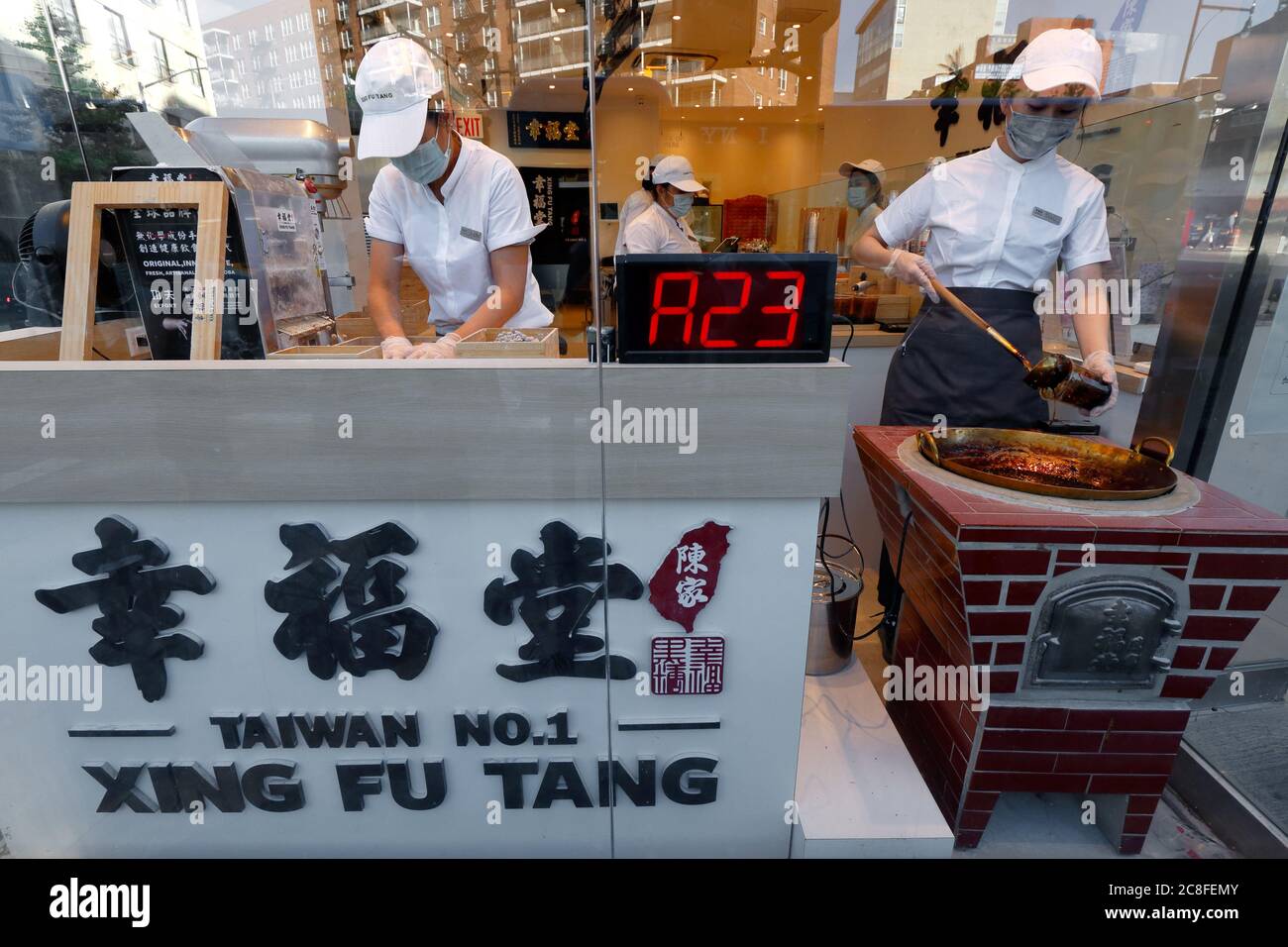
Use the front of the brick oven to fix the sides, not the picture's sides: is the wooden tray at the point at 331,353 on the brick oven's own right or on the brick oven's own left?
on the brick oven's own right

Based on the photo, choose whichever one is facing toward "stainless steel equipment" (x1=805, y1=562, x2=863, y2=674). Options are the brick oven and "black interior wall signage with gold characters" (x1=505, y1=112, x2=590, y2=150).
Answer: the black interior wall signage with gold characters

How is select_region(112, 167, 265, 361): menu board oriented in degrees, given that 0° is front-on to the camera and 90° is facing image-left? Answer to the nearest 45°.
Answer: approximately 0°

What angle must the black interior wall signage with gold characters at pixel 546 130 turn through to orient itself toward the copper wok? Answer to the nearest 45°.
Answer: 0° — it already faces it

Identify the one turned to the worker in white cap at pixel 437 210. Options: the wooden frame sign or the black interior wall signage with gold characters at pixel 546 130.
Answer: the black interior wall signage with gold characters

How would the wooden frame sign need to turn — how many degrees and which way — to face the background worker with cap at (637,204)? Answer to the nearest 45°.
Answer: approximately 135° to its left

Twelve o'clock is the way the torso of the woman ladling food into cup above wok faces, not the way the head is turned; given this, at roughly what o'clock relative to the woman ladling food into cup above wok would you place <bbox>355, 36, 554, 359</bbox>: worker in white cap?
The worker in white cap is roughly at 2 o'clock from the woman ladling food into cup above wok.
